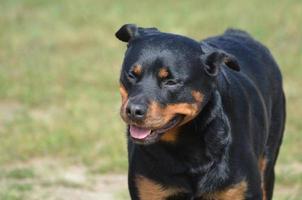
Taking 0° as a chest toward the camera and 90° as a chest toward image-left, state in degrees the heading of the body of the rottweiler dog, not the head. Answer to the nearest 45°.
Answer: approximately 45°
